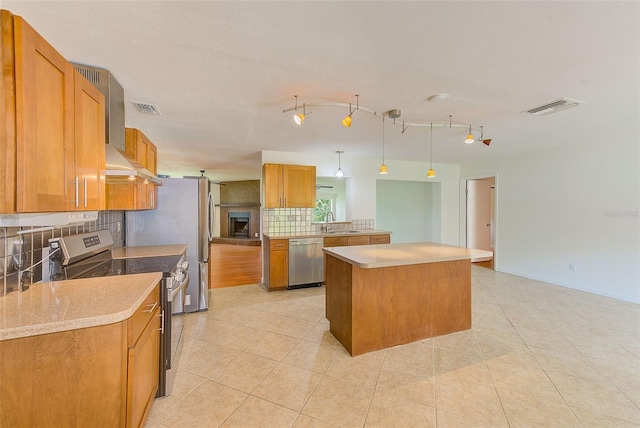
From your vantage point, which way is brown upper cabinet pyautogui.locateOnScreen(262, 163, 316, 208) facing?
toward the camera

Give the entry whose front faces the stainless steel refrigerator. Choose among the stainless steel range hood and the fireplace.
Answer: the fireplace

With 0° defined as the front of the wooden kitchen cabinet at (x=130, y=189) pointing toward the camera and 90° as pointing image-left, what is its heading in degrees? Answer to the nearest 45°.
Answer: approximately 315°

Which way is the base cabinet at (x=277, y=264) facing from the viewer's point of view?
toward the camera

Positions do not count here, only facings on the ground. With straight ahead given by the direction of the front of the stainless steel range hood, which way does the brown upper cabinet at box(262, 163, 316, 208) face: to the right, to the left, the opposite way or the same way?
to the right

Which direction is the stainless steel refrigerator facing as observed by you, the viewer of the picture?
facing to the right of the viewer

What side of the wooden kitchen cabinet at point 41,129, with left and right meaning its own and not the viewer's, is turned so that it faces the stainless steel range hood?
left

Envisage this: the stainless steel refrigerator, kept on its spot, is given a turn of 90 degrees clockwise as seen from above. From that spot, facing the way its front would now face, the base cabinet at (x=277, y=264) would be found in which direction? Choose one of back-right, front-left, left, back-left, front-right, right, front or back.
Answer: left

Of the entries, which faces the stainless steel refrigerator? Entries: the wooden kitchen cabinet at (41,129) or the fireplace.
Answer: the fireplace

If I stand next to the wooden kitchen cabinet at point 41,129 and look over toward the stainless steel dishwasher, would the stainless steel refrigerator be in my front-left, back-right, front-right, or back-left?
front-left

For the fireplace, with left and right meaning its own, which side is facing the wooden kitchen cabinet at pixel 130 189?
front

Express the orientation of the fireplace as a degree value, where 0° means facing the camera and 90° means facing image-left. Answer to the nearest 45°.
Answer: approximately 0°

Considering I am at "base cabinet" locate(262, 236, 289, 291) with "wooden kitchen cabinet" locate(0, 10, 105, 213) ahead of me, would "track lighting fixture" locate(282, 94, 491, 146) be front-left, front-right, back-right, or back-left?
front-left
